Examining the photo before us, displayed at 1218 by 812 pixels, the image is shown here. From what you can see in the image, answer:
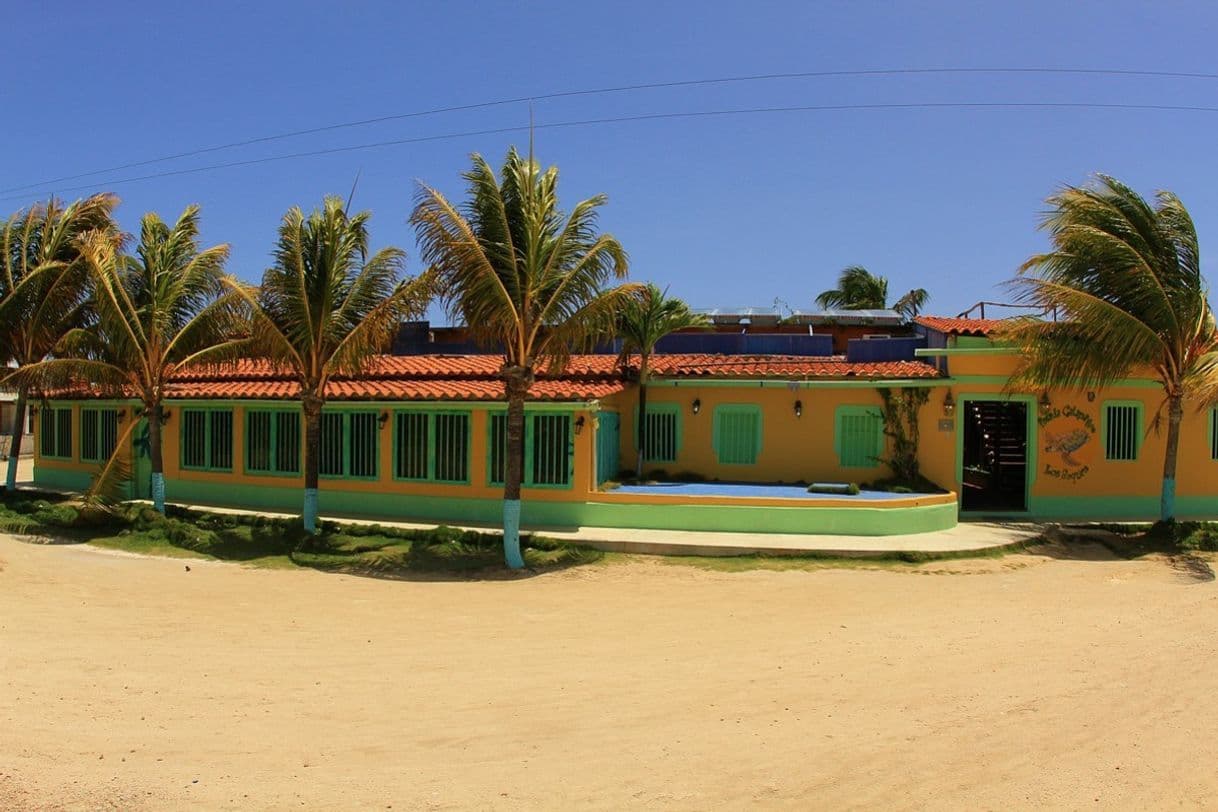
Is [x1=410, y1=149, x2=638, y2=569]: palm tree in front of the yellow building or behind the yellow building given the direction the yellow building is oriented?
in front

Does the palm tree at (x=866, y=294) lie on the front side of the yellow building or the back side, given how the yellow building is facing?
on the back side

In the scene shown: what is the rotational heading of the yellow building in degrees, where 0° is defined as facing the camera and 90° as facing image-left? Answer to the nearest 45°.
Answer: approximately 0°

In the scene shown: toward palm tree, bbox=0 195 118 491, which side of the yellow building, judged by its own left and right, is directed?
right

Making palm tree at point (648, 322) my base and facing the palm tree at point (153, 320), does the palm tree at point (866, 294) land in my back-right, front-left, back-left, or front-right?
back-right

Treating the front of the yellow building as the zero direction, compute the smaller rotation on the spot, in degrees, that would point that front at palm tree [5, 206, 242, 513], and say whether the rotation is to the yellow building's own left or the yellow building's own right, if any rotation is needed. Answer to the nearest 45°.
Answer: approximately 90° to the yellow building's own right

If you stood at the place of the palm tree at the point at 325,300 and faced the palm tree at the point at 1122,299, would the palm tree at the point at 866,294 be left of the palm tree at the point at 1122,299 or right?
left

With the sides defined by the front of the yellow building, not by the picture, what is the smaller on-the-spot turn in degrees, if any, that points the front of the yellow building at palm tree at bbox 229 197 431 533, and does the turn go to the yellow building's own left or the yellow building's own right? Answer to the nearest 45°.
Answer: approximately 45° to the yellow building's own right

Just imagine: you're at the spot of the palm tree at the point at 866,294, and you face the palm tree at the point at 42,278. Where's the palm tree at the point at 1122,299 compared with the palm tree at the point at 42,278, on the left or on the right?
left
